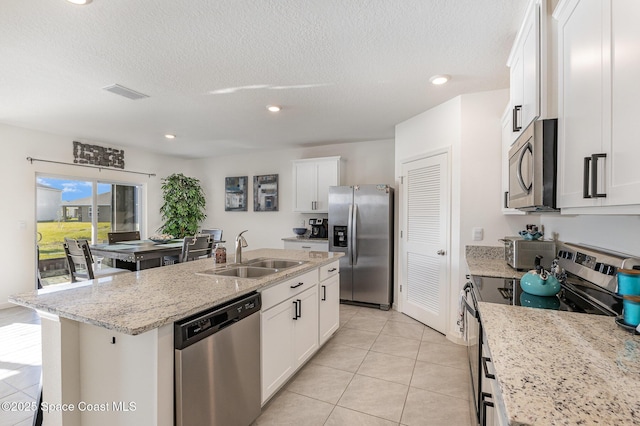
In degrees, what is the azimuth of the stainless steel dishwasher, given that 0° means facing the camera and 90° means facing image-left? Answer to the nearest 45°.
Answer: approximately 315°

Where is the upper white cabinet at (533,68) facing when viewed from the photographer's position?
facing to the left of the viewer

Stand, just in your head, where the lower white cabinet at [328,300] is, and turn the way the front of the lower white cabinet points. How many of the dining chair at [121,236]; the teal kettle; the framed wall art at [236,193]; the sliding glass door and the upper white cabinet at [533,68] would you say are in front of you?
2

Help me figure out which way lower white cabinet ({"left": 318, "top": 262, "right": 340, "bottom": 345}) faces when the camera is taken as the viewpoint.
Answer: facing the viewer and to the right of the viewer

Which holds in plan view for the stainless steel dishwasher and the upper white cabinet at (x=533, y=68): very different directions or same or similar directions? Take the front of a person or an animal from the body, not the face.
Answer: very different directions

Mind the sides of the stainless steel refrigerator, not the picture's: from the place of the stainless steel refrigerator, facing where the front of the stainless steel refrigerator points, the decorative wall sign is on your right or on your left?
on your right

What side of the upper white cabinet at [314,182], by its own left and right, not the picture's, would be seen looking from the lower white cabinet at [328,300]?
front

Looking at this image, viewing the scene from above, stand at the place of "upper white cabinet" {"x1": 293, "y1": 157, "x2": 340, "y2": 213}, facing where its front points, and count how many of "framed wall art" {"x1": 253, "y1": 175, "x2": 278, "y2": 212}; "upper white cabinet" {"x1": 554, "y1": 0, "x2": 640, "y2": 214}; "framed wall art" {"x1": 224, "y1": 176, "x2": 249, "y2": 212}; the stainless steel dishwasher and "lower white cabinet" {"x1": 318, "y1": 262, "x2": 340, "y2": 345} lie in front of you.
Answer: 3

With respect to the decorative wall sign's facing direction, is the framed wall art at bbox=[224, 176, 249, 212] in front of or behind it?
in front

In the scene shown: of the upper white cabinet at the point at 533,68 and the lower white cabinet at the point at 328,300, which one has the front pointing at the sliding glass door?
the upper white cabinet

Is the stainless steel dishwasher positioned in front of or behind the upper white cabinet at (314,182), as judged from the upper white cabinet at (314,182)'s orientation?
in front

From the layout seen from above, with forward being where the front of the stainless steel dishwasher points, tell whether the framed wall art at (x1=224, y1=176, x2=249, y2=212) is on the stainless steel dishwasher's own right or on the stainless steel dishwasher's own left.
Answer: on the stainless steel dishwasher's own left

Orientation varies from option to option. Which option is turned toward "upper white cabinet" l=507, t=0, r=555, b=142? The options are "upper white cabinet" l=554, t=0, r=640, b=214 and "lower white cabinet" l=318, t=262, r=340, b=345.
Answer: the lower white cabinet
